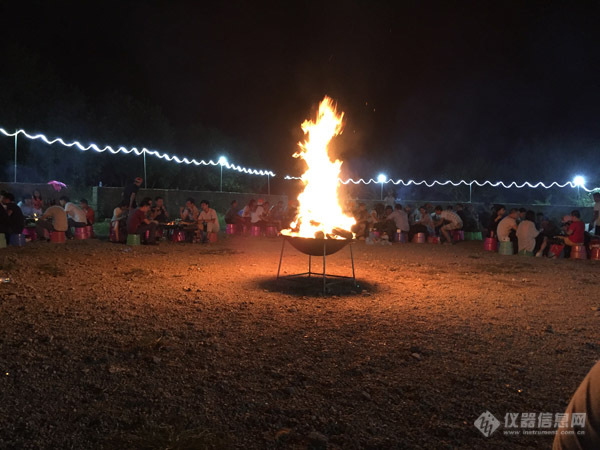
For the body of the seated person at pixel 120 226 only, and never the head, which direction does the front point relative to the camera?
to the viewer's right

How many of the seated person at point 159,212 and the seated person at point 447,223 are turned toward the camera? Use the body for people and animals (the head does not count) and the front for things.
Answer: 1

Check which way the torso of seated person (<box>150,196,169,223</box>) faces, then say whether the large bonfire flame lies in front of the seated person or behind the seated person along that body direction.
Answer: in front

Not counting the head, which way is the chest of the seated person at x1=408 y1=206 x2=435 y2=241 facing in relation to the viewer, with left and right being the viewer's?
facing to the left of the viewer

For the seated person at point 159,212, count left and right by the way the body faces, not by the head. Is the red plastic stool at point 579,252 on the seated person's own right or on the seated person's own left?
on the seated person's own left

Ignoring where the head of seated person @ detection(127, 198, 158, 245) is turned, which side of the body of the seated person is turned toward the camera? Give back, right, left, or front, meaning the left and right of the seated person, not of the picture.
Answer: right

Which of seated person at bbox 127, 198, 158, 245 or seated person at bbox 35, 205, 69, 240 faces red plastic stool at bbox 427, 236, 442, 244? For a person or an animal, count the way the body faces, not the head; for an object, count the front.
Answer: seated person at bbox 127, 198, 158, 245

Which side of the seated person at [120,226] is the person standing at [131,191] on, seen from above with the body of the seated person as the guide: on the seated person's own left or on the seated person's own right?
on the seated person's own left
